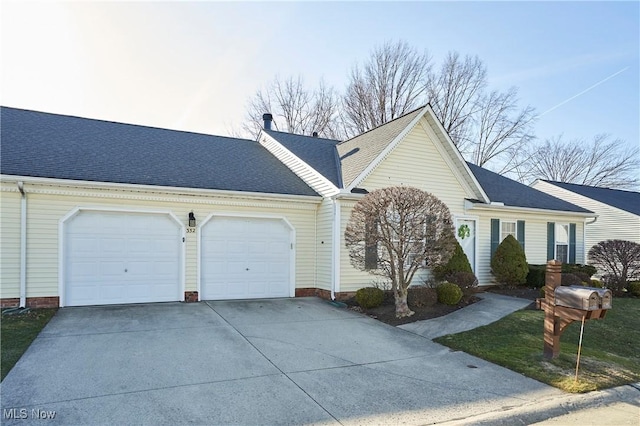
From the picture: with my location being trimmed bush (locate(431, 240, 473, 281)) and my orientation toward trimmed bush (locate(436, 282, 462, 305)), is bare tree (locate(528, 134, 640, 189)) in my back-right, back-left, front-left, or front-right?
back-left

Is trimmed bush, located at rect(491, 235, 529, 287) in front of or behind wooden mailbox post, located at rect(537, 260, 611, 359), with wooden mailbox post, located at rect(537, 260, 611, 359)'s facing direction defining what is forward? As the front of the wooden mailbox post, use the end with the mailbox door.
behind

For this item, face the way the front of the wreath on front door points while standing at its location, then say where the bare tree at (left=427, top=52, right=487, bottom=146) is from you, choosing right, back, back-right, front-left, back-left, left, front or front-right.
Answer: back

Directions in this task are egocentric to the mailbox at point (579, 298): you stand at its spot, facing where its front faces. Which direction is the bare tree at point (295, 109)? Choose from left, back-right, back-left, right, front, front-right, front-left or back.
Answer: back

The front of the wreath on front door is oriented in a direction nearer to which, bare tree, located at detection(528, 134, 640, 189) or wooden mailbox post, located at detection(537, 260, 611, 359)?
the wooden mailbox post

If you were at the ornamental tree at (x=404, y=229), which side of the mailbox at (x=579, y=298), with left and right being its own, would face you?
back

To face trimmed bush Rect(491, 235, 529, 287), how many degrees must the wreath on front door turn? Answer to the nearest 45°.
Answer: approximately 90° to its left

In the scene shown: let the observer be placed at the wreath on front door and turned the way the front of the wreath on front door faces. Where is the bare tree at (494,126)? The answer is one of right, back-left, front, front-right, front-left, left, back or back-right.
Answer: back
